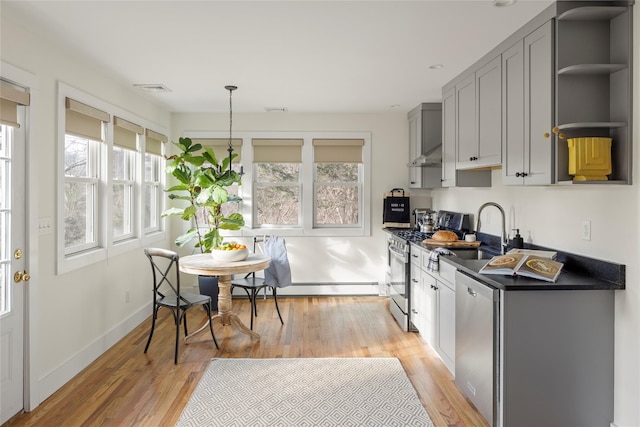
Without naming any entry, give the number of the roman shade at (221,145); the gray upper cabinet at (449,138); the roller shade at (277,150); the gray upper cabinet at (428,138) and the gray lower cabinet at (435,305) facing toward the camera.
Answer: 2

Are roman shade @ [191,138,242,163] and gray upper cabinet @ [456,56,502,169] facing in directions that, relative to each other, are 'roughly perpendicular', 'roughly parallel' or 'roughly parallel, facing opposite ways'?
roughly perpendicular

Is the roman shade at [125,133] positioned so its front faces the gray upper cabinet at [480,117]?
yes

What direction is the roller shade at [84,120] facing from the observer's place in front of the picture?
facing the viewer and to the right of the viewer

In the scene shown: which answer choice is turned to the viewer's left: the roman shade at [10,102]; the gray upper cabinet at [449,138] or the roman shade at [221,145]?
the gray upper cabinet

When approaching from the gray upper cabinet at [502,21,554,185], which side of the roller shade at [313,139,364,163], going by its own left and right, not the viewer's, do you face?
front

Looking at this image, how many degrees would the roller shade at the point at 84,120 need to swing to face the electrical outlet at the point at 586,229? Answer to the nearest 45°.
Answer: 0° — it already faces it

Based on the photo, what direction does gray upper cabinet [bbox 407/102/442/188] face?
to the viewer's left

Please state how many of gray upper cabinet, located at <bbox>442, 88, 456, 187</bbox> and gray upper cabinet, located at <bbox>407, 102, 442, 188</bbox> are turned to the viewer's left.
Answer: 2

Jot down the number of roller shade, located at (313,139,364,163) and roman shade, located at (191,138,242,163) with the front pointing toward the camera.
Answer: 2

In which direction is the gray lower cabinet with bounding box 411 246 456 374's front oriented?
to the viewer's left

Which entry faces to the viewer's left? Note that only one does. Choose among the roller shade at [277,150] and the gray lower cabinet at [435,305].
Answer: the gray lower cabinet

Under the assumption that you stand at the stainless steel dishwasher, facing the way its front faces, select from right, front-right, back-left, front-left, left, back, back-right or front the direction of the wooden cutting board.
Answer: back-right

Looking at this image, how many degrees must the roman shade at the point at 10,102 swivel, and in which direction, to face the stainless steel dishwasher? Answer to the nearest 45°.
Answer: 0° — it already faces it

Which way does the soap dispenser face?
to the viewer's left
